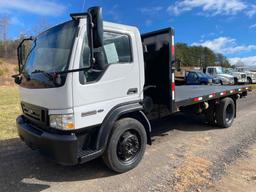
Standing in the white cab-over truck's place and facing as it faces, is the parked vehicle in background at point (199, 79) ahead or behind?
behind

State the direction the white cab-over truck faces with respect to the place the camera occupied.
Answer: facing the viewer and to the left of the viewer

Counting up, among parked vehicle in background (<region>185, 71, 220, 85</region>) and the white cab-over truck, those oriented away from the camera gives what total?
0
